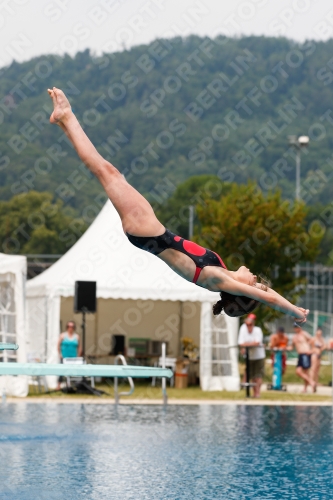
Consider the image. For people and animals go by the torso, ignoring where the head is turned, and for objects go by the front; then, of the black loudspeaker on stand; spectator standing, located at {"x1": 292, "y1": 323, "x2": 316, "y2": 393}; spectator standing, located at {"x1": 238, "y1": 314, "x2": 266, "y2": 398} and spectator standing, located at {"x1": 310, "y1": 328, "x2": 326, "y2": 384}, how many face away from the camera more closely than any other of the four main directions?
0

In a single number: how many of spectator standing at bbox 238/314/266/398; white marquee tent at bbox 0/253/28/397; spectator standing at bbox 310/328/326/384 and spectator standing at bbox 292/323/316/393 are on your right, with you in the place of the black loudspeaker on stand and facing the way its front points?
1

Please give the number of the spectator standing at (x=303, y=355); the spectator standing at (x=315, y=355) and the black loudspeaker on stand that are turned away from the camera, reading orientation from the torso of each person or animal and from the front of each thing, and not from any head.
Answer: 0

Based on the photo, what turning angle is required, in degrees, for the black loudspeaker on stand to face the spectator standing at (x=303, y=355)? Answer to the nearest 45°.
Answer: approximately 90° to its left

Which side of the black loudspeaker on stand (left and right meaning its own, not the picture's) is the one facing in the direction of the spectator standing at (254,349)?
left

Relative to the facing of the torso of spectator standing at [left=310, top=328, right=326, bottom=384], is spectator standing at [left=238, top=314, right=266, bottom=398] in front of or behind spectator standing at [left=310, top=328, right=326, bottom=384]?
in front

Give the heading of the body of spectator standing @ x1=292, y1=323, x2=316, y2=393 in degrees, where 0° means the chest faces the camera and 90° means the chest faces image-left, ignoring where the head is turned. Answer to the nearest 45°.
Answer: approximately 45°

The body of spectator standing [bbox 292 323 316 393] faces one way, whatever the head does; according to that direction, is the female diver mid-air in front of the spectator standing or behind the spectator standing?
in front

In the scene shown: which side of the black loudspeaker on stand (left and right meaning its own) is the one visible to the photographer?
front
